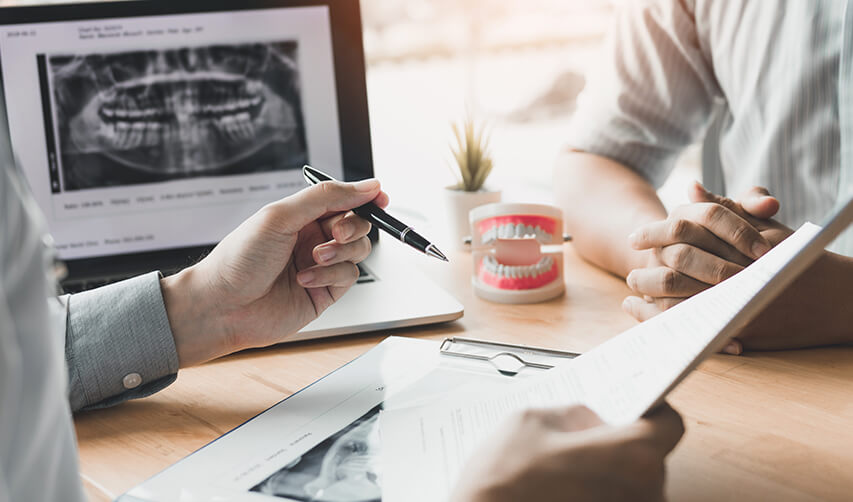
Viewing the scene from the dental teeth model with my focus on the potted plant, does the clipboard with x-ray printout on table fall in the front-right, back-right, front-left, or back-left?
back-left

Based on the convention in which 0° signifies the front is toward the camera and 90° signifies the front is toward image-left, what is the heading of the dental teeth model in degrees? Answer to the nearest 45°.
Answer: approximately 0°
